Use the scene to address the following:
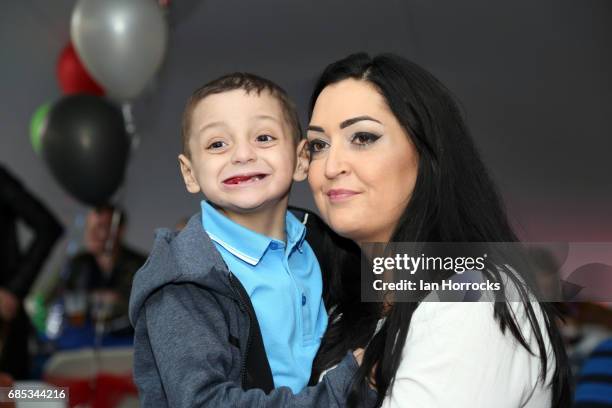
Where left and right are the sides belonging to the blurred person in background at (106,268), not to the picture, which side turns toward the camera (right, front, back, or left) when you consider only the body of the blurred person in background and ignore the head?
front

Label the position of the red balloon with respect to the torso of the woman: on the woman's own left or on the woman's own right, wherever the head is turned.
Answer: on the woman's own right

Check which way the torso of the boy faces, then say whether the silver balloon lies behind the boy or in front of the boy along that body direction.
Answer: behind

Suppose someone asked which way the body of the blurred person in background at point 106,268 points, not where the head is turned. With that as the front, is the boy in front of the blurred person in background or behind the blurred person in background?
in front

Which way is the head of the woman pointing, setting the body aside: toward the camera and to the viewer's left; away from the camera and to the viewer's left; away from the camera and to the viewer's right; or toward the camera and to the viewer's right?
toward the camera and to the viewer's left

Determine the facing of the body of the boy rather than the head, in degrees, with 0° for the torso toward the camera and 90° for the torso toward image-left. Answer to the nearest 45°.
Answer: approximately 315°

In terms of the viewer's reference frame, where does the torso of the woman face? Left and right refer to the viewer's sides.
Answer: facing the viewer and to the left of the viewer

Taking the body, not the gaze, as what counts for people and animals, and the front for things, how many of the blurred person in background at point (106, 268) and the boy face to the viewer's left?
0

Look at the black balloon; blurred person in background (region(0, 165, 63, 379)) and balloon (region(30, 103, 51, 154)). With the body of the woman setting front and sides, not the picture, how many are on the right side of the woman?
3
